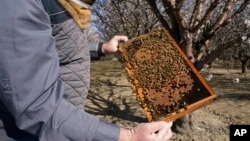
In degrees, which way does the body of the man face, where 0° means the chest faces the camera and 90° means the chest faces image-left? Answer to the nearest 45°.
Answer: approximately 270°

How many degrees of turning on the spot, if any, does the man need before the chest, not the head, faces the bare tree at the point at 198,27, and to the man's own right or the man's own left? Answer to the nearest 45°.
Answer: approximately 45° to the man's own left

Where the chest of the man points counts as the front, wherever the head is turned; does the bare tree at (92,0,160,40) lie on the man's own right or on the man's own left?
on the man's own left
